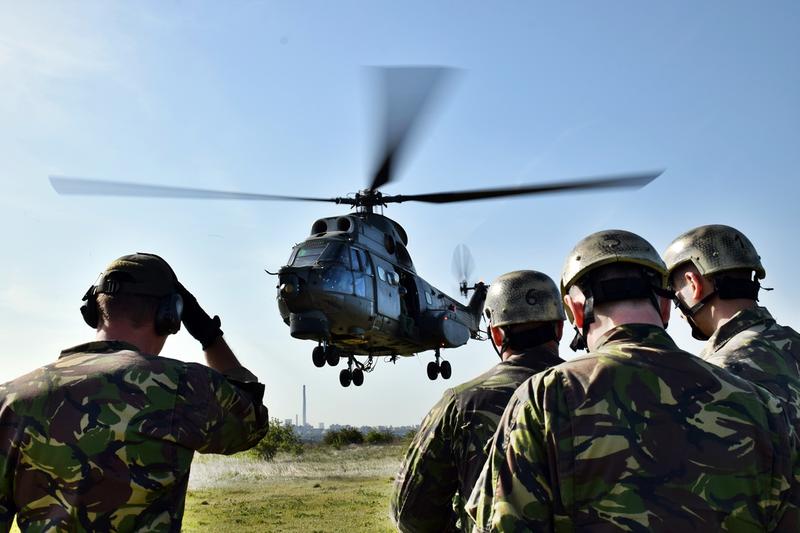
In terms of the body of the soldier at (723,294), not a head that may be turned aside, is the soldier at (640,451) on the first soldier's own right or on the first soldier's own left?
on the first soldier's own left

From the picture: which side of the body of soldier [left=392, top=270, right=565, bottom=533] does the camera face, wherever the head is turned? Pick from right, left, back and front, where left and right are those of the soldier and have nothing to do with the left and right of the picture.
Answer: back

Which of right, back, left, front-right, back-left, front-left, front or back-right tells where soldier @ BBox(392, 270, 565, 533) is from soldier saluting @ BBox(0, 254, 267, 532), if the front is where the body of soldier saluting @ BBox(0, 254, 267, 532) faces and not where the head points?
right

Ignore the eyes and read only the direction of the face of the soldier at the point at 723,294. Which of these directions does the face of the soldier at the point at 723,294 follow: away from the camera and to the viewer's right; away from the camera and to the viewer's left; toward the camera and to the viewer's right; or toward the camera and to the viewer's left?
away from the camera and to the viewer's left

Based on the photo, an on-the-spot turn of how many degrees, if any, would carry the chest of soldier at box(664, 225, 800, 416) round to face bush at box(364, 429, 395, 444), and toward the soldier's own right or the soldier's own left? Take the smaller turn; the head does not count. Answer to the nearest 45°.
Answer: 0° — they already face it

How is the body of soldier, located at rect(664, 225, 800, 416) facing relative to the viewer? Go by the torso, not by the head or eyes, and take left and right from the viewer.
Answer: facing away from the viewer and to the left of the viewer

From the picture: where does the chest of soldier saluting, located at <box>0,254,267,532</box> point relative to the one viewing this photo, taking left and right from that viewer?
facing away from the viewer

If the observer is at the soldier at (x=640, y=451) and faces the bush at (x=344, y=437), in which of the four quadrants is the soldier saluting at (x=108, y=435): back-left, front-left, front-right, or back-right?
front-left

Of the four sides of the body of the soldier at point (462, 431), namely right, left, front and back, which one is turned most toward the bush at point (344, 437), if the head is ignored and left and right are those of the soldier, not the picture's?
front

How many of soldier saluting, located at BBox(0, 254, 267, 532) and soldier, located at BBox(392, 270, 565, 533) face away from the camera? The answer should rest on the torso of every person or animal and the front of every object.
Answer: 2
